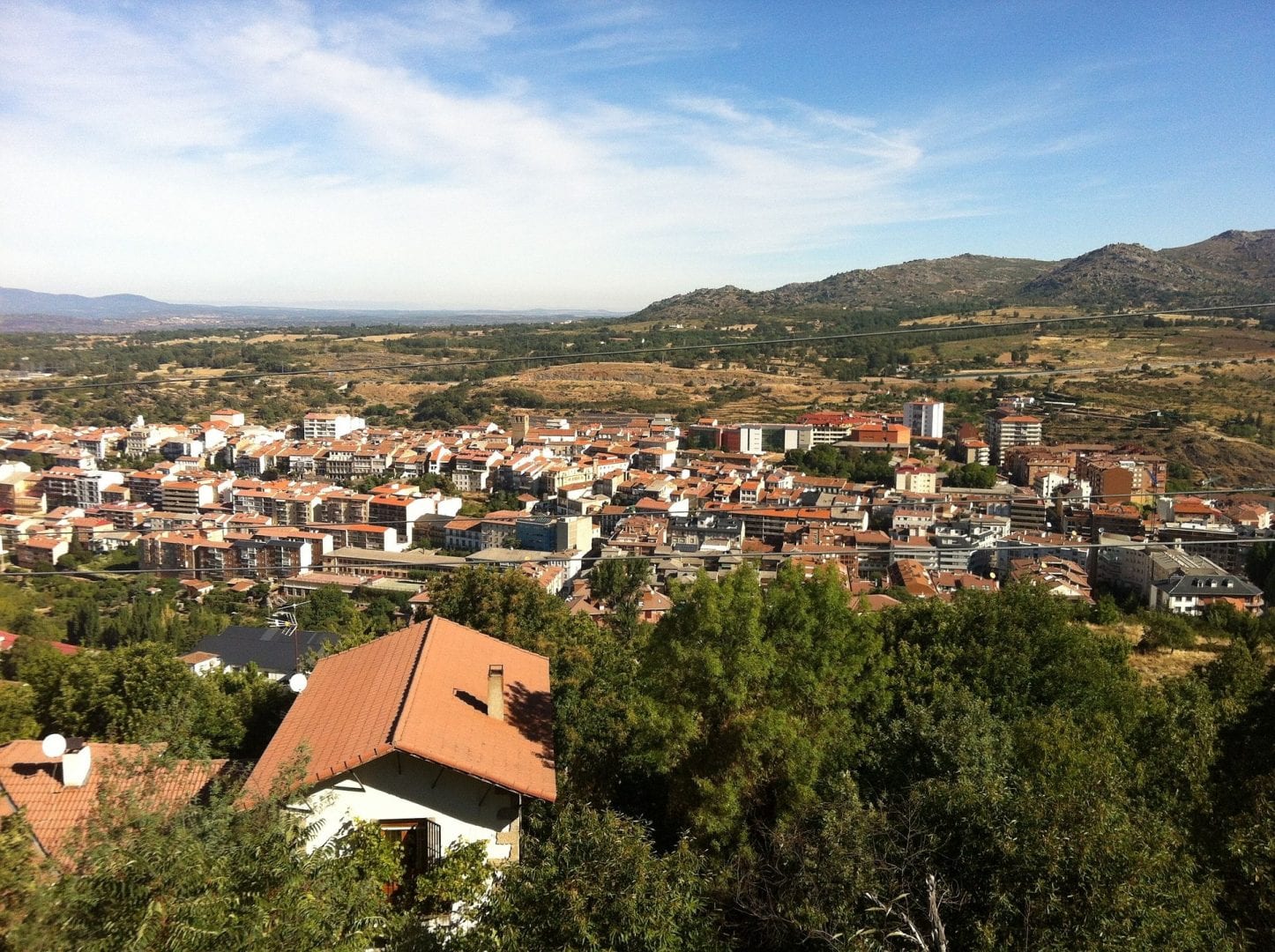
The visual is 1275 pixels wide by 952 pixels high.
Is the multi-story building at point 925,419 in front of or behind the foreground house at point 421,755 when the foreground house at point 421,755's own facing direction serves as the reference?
behind

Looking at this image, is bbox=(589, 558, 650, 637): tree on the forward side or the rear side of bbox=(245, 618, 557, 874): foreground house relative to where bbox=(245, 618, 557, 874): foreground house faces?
on the rear side

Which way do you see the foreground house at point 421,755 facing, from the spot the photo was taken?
facing the viewer

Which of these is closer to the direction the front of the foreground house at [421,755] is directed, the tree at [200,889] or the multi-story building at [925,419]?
the tree

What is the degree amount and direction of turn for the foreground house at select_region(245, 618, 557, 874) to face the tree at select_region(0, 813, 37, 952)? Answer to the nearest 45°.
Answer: approximately 45° to its right

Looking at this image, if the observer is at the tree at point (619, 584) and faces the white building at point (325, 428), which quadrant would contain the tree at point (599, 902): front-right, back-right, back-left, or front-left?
back-left

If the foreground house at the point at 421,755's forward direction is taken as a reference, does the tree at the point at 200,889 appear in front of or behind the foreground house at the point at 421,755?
in front

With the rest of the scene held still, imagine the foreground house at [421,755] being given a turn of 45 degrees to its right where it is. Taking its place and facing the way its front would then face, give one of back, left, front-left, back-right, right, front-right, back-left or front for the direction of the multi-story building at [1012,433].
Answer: back

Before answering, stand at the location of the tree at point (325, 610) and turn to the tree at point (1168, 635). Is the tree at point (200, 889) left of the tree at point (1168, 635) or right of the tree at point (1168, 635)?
right

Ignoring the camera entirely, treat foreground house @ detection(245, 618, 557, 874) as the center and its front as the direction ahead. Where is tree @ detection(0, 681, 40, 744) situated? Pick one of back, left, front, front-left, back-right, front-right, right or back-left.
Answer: back-right

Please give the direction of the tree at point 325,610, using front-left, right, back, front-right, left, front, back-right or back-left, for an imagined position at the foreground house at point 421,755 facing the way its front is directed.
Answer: back

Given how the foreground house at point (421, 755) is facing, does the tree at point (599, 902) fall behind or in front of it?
in front

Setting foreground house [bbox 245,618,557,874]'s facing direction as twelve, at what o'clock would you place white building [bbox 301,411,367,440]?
The white building is roughly at 6 o'clock from the foreground house.

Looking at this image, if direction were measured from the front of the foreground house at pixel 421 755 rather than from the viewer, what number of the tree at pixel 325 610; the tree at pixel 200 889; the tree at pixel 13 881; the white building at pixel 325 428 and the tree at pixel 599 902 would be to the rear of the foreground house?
2

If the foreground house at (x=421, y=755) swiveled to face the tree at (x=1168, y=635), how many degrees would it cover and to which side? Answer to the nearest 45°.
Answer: approximately 135° to its left
